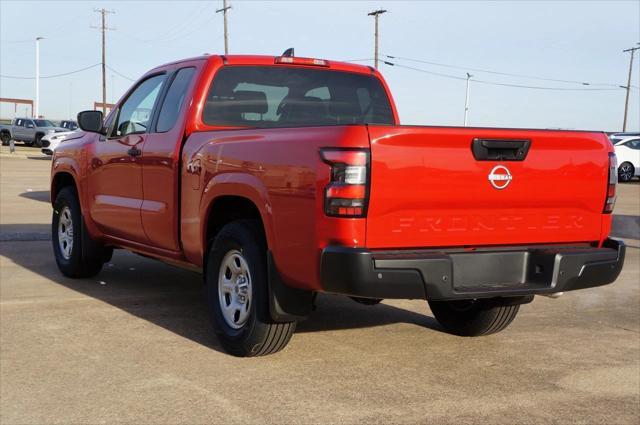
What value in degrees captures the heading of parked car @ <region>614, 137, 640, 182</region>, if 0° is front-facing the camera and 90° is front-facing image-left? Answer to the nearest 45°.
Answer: approximately 270°

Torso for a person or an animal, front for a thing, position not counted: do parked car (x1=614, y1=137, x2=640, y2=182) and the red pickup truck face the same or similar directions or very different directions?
very different directions

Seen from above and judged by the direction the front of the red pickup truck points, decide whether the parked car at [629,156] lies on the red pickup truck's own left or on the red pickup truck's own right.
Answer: on the red pickup truck's own right

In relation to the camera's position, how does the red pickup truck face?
facing away from the viewer and to the left of the viewer

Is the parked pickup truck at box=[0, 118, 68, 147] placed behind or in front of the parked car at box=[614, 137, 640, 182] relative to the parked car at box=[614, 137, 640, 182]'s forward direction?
behind

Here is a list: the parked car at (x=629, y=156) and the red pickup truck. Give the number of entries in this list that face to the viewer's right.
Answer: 1

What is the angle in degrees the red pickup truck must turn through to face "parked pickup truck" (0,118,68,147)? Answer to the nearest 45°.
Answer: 0° — it already faces it

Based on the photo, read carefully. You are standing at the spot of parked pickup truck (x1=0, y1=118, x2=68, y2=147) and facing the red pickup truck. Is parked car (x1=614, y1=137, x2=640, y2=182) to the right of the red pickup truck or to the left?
left
